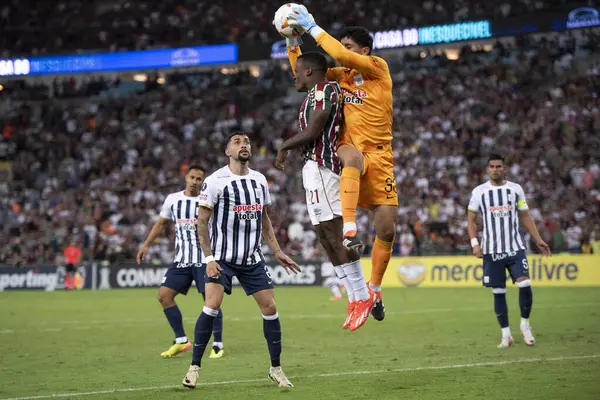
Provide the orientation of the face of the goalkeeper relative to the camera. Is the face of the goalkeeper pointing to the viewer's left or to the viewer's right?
to the viewer's left

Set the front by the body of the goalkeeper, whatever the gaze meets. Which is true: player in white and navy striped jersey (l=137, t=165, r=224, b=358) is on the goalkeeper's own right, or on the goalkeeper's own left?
on the goalkeeper's own right

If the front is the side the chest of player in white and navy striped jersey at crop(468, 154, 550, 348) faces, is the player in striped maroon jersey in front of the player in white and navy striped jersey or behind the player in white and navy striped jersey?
in front

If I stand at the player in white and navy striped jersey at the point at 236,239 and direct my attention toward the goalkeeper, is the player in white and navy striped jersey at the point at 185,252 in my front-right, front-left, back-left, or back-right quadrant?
back-left

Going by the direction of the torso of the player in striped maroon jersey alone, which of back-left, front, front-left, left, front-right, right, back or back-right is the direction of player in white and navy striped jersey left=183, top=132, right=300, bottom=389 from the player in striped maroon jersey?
front-right

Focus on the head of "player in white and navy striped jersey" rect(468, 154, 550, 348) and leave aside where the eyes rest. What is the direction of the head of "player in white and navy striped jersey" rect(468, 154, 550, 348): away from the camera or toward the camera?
toward the camera

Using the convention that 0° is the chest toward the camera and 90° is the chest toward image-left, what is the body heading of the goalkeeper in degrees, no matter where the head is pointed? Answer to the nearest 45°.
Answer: approximately 45°

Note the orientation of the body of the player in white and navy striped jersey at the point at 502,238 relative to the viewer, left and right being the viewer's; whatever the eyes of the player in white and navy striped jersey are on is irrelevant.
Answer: facing the viewer
